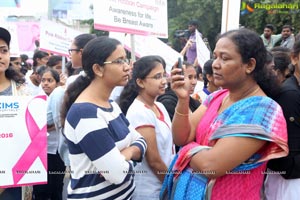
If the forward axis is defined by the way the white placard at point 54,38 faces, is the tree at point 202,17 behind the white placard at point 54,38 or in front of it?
behind

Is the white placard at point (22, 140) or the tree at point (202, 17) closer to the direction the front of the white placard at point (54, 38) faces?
the white placard

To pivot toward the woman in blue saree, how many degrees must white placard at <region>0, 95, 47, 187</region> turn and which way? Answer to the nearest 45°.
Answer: approximately 45° to its left

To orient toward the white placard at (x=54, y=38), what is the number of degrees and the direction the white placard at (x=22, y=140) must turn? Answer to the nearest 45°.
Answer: approximately 180°

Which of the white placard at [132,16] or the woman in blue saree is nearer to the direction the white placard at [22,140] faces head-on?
the woman in blue saree

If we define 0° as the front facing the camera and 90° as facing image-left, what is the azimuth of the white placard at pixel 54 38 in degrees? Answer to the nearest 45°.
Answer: approximately 0°

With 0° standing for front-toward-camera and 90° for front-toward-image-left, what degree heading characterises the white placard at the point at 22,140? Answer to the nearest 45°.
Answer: approximately 0°

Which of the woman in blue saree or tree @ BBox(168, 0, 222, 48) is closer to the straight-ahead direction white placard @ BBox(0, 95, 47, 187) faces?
the woman in blue saree

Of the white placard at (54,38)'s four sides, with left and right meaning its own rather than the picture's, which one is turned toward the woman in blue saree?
front

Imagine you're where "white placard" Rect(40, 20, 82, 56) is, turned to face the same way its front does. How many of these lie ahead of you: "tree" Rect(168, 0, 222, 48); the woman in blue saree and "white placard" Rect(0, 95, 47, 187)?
2

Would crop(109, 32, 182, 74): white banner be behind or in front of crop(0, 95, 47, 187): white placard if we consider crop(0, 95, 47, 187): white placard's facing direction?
behind

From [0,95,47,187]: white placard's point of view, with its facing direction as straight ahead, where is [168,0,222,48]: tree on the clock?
The tree is roughly at 7 o'clock from the white placard.
